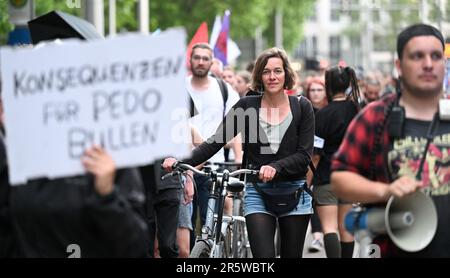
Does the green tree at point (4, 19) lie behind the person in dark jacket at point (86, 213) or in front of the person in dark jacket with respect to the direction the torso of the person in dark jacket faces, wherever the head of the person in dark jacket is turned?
behind

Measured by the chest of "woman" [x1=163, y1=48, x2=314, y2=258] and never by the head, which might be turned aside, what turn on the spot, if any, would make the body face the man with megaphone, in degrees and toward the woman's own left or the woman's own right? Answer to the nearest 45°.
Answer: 0° — they already face them

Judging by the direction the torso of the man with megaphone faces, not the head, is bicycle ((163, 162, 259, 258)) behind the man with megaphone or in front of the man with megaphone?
behind

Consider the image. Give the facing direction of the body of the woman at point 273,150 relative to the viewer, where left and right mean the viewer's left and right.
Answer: facing the viewer

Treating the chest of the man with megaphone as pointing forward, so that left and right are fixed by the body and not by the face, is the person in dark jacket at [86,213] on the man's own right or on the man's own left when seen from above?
on the man's own right

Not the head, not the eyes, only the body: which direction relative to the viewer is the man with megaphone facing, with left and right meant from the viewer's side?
facing the viewer and to the right of the viewer

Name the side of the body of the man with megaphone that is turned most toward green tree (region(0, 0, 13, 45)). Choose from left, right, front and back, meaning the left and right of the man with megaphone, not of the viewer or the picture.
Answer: back
